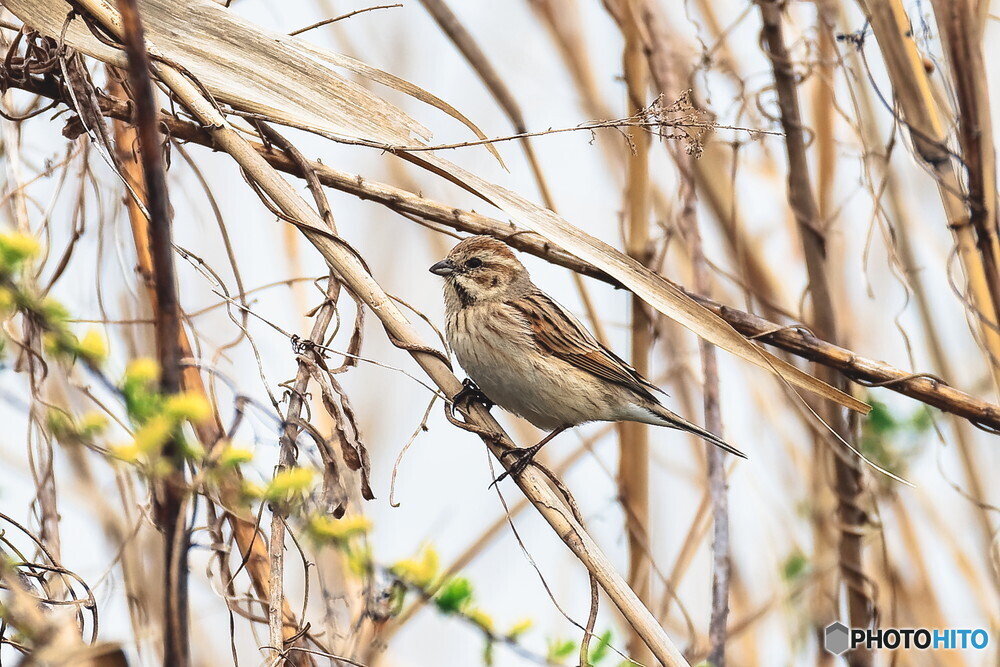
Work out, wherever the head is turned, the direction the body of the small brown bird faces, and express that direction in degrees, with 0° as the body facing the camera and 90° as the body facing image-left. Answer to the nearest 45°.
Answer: approximately 90°

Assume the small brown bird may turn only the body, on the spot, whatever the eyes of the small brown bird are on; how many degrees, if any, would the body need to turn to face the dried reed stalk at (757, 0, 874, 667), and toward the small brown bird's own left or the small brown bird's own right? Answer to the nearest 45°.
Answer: approximately 180°
